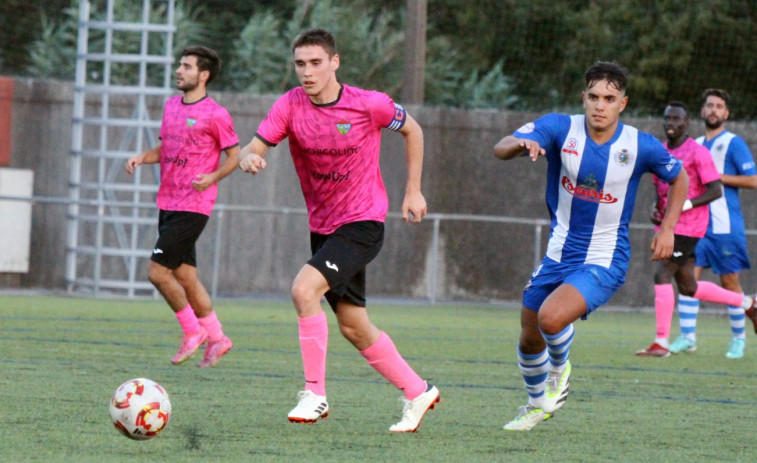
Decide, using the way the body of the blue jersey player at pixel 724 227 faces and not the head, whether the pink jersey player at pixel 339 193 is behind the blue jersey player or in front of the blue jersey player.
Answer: in front

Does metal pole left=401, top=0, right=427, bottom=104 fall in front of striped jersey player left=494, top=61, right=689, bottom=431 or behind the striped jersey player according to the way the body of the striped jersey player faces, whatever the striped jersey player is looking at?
behind

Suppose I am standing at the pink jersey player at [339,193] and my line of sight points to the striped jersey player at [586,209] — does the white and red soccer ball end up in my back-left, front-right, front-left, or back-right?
back-right

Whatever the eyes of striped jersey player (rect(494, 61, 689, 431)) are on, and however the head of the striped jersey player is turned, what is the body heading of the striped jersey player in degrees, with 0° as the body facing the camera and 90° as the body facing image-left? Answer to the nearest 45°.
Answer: approximately 0°

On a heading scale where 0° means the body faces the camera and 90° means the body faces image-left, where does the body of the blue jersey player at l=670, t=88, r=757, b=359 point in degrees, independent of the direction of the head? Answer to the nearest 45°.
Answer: approximately 45°

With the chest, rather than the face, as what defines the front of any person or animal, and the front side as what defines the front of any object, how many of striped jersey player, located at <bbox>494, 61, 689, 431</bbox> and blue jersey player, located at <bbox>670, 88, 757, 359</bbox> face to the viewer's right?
0

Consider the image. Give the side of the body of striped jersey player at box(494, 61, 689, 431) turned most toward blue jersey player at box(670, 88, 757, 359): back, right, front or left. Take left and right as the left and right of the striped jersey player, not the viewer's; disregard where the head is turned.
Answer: back

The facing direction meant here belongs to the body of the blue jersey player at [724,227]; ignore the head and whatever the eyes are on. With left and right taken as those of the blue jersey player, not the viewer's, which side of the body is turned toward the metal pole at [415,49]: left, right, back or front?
right

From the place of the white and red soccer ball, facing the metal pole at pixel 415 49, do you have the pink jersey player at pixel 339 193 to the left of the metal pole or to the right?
right
